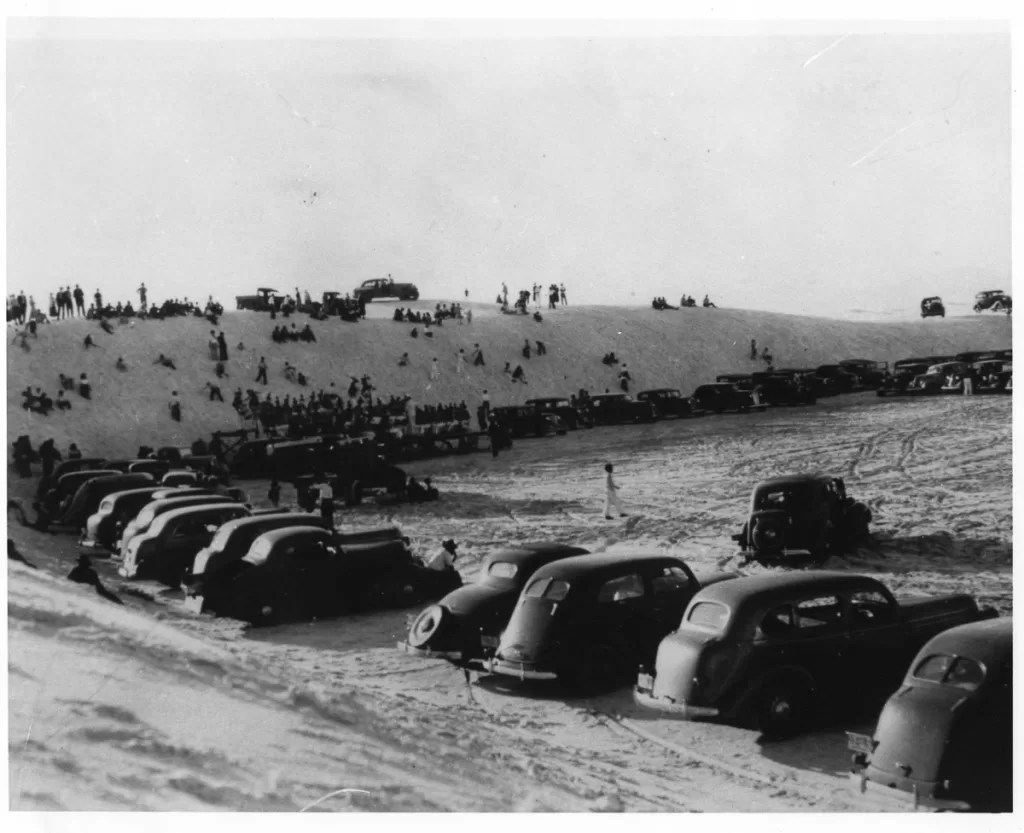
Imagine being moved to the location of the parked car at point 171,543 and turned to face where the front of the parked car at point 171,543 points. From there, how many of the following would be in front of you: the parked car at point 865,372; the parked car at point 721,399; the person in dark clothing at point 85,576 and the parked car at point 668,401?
3

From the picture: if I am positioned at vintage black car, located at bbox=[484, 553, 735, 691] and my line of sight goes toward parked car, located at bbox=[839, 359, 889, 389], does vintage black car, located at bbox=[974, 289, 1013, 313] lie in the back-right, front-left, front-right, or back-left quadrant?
front-right

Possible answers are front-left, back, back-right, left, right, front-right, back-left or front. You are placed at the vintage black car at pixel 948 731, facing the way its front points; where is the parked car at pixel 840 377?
front-left

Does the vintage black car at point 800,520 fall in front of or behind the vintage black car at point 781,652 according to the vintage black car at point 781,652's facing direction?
in front

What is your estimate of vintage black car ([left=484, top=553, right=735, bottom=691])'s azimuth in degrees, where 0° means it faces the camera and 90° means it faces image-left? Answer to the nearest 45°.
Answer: approximately 225°

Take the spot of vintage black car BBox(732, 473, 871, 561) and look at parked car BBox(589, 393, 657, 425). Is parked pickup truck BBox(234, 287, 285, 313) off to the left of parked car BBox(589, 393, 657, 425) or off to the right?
left

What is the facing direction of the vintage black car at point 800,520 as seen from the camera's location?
facing away from the viewer and to the right of the viewer

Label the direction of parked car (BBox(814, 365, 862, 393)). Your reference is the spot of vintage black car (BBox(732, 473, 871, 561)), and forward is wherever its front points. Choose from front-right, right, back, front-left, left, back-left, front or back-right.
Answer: front-left

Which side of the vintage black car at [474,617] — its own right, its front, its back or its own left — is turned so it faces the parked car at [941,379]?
front

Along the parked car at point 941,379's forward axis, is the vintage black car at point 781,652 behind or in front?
in front

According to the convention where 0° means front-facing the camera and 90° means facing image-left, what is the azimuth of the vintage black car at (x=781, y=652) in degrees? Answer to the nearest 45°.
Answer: approximately 225°

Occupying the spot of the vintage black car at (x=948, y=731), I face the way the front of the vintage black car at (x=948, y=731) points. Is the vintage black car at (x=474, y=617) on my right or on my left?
on my left
